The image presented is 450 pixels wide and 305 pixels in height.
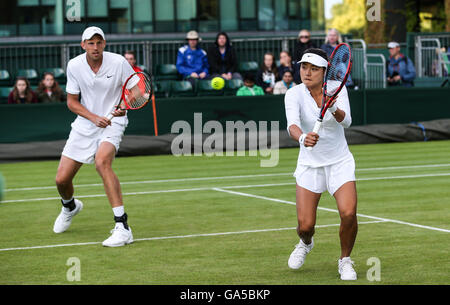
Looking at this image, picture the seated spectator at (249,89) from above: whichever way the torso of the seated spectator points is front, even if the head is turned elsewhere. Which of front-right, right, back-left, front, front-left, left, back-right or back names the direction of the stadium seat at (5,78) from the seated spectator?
right

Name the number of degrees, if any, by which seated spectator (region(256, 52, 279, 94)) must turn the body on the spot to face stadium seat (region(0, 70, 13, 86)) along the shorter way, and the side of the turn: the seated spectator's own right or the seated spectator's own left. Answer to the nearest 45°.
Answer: approximately 90° to the seated spectator's own right
